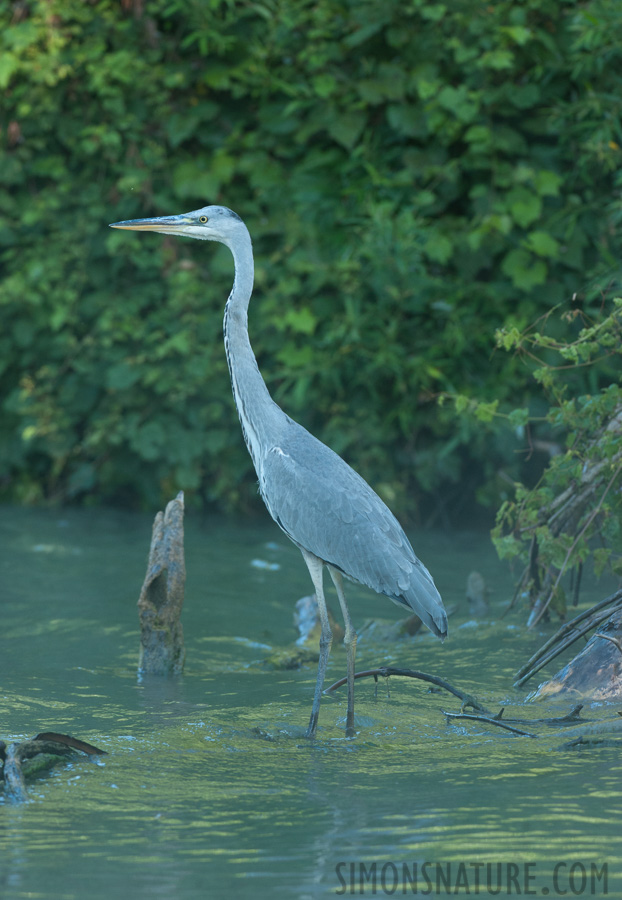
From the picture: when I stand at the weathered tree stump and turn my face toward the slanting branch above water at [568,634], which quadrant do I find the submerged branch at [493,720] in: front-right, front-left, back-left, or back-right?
front-right

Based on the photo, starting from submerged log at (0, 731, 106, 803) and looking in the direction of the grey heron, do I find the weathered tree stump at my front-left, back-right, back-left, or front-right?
front-left

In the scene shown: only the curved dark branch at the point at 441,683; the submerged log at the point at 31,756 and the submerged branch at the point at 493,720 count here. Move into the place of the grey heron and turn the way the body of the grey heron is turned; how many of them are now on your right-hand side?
0

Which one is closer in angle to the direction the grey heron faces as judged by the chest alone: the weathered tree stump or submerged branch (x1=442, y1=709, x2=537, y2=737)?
the weathered tree stump

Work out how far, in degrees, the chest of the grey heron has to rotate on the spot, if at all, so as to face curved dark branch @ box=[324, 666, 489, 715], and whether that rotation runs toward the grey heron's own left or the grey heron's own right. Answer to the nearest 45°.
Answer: approximately 135° to the grey heron's own right

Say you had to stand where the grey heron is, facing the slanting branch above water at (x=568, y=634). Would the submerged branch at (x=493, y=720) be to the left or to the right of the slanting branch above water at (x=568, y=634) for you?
right

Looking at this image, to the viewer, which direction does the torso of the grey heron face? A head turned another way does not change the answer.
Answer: to the viewer's left

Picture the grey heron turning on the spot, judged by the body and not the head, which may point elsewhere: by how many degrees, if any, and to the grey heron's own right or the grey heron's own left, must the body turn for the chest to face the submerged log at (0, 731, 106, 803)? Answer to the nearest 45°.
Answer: approximately 45° to the grey heron's own left

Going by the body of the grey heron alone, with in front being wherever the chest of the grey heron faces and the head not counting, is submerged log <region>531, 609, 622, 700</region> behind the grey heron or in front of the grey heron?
behind

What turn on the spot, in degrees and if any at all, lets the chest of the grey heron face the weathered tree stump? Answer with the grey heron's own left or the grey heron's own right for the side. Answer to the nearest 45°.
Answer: approximately 45° to the grey heron's own right

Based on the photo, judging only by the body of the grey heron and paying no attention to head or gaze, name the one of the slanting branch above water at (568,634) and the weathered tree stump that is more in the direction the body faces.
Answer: the weathered tree stump
